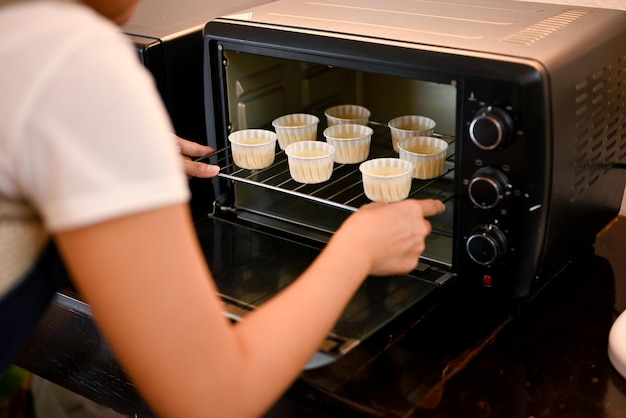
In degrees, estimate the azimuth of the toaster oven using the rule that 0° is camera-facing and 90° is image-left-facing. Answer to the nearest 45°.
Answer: approximately 45°

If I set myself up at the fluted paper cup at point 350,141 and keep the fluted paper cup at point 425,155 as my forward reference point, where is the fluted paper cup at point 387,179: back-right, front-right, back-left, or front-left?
front-right

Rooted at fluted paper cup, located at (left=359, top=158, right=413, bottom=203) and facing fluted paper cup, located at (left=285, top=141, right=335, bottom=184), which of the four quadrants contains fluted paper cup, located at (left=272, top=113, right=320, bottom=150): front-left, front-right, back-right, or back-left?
front-right
